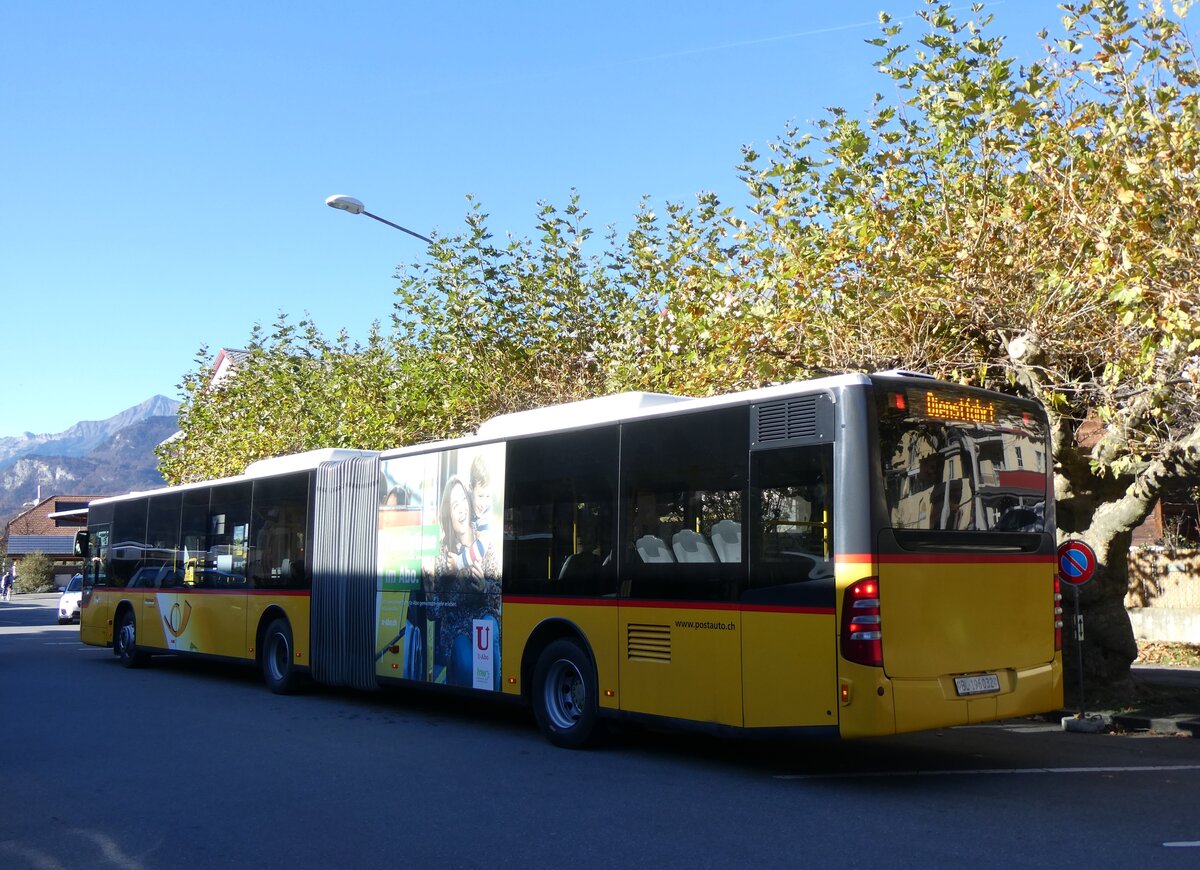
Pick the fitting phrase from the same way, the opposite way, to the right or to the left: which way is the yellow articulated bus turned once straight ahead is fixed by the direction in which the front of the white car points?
the opposite way

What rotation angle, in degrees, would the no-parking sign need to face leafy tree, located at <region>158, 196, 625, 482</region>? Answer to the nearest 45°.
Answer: approximately 135° to its right

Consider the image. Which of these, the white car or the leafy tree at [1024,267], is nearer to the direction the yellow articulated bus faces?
the white car

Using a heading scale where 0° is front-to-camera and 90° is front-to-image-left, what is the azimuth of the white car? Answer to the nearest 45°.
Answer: approximately 0°

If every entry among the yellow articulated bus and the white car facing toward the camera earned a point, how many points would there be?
1

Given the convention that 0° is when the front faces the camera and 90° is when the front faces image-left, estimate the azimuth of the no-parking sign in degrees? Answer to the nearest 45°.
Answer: approximately 0°

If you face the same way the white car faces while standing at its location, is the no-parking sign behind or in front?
in front

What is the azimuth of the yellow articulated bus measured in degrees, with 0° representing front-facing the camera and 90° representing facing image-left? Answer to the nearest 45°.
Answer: approximately 135°

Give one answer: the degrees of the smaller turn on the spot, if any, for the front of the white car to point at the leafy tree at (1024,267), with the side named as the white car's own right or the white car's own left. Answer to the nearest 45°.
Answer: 0° — it already faces it

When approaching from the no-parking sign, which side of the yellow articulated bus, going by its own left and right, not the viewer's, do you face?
back

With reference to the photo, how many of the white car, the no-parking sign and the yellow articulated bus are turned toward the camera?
2
